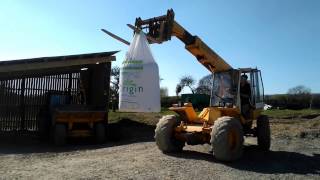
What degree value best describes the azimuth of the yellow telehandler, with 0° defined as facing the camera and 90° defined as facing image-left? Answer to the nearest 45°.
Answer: approximately 45°

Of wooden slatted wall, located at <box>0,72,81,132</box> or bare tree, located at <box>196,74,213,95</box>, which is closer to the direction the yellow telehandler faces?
the wooden slatted wall

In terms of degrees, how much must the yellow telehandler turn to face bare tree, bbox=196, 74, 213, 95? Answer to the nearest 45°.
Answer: approximately 135° to its right

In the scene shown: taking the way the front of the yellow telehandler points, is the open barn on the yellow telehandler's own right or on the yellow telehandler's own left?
on the yellow telehandler's own right
